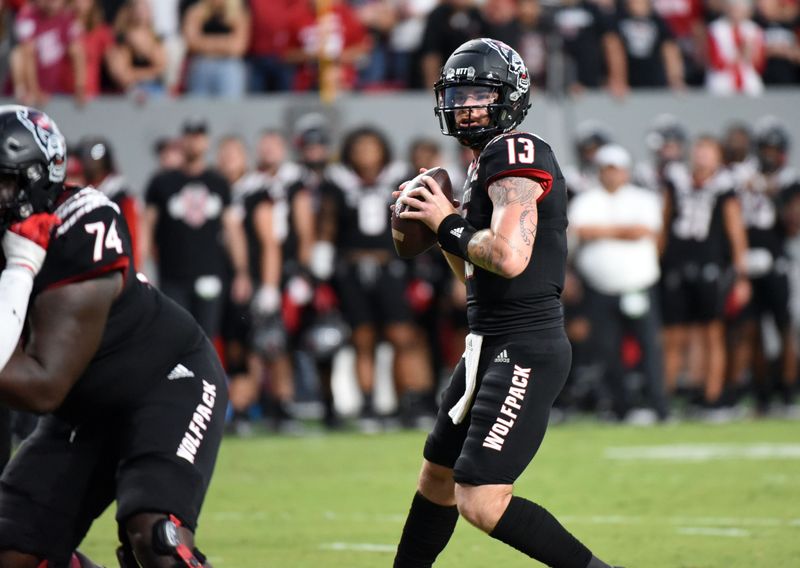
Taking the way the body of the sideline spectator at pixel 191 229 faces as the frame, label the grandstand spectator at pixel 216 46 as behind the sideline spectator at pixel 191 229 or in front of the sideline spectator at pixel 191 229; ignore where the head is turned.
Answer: behind

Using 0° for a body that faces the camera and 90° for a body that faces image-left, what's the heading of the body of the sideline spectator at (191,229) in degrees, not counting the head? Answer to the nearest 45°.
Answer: approximately 0°

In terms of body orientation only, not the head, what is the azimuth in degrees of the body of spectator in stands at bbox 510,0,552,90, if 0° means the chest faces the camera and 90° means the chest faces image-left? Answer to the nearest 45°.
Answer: approximately 0°

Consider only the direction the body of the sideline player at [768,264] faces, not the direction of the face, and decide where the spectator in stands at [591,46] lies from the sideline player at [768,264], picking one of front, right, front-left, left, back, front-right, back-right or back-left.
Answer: back-right

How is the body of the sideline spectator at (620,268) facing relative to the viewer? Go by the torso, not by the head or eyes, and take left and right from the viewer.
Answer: facing the viewer

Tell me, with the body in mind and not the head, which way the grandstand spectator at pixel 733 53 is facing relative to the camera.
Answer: toward the camera

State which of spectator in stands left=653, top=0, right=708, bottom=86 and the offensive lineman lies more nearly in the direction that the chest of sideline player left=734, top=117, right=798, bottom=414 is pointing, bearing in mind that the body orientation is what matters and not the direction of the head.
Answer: the offensive lineman

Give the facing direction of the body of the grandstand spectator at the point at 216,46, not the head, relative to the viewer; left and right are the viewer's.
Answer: facing the viewer
